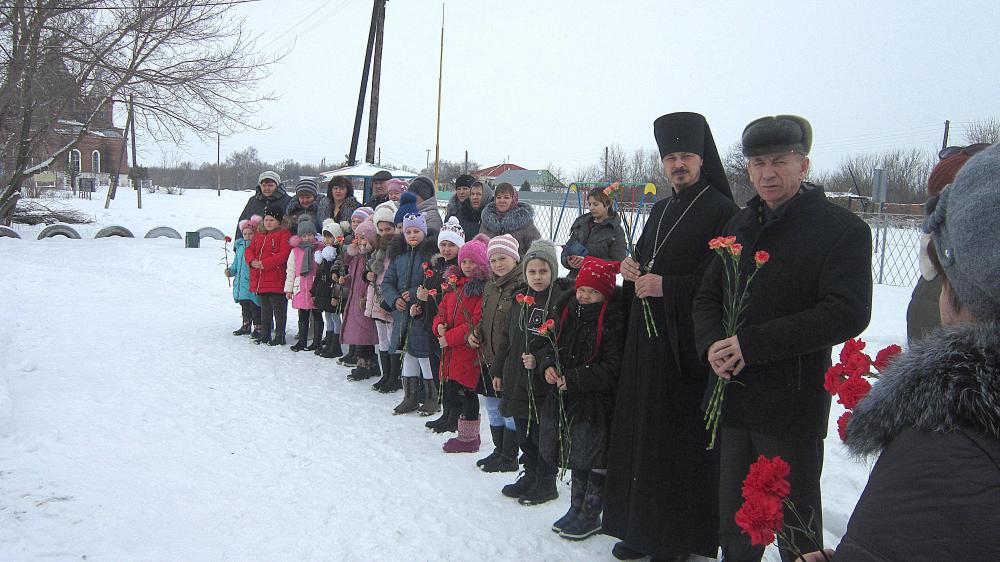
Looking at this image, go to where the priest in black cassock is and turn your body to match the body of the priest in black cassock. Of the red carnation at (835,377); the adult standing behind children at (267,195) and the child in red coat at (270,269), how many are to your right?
2

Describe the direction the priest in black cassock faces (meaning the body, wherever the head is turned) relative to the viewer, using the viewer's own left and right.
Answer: facing the viewer and to the left of the viewer

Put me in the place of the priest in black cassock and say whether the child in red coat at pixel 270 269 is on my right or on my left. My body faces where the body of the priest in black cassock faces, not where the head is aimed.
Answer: on my right

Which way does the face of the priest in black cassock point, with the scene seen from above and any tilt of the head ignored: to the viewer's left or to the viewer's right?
to the viewer's left

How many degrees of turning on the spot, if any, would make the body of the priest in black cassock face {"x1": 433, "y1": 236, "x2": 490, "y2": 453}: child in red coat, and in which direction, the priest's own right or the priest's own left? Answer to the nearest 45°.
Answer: approximately 90° to the priest's own right

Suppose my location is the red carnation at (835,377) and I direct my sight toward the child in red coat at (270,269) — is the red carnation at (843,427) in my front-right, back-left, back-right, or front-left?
back-left

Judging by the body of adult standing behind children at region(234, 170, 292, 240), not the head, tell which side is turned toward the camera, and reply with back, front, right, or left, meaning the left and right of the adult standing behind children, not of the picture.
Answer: front
